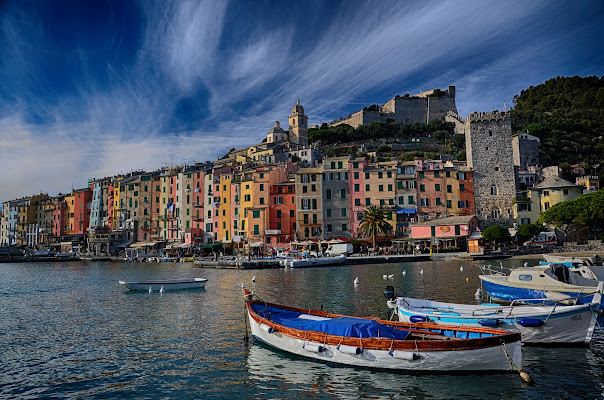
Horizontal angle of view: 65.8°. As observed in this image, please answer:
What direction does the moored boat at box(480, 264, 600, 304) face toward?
to the viewer's left

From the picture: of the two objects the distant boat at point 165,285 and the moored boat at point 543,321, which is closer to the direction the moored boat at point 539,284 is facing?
the distant boat

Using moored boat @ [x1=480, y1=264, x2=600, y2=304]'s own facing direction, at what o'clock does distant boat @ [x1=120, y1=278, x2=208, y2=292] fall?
The distant boat is roughly at 12 o'clock from the moored boat.

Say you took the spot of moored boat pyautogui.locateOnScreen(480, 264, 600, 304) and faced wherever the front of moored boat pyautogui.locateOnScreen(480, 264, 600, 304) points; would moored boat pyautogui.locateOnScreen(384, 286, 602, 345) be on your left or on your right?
on your left

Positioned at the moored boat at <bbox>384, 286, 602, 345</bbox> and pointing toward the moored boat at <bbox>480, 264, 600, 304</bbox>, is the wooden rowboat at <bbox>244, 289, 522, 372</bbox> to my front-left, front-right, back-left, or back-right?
back-left

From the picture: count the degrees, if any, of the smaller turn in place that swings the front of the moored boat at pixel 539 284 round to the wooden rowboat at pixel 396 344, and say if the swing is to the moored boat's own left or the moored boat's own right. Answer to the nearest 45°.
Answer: approximately 90° to the moored boat's own left
